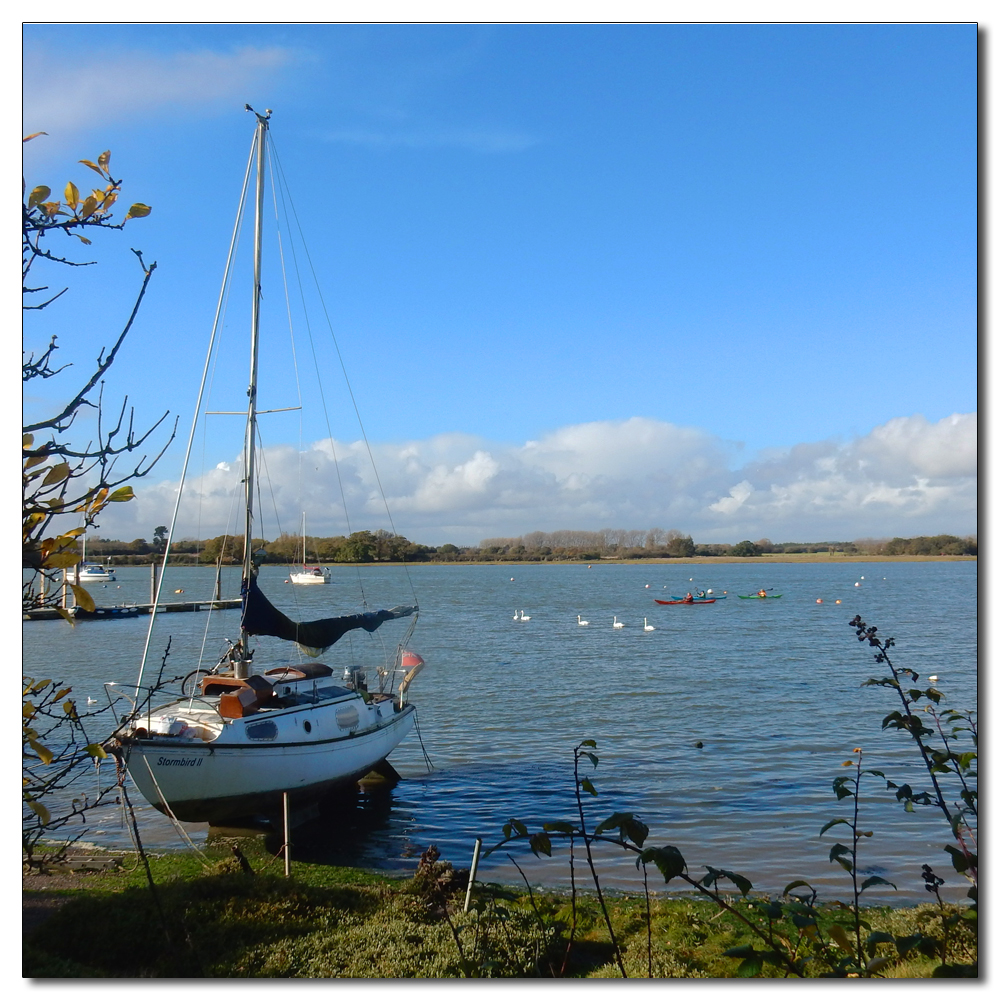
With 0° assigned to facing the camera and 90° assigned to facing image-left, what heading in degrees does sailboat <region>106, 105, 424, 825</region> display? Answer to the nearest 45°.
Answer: approximately 45°
